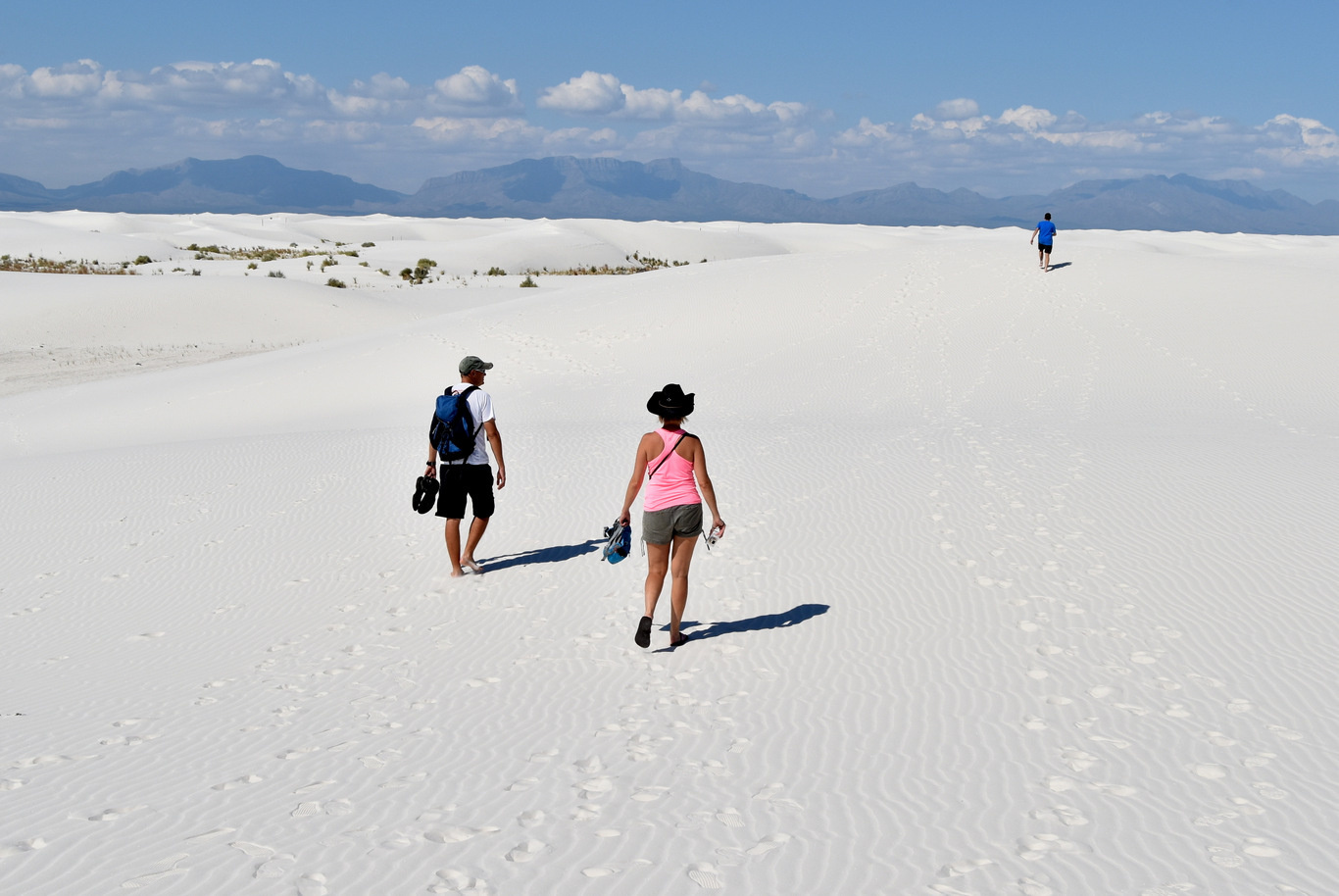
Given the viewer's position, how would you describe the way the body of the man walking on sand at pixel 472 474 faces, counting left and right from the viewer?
facing away from the viewer and to the right of the viewer

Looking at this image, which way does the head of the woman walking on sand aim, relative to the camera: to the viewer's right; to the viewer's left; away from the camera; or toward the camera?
away from the camera

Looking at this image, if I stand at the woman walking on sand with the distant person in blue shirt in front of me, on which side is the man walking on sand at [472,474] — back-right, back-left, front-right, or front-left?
front-left

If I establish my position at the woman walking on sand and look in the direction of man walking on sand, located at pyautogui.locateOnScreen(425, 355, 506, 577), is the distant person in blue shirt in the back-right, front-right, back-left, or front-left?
front-right

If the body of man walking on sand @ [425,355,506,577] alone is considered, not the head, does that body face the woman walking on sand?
no

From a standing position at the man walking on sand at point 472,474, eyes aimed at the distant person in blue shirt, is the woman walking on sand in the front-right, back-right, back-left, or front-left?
back-right

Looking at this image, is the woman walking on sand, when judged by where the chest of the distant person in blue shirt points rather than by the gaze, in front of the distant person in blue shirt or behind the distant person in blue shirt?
behind

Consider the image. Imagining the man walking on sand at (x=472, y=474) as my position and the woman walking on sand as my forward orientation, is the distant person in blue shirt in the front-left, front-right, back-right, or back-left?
back-left

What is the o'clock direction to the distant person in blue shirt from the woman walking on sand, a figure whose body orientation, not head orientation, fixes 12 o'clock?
The distant person in blue shirt is roughly at 1 o'clock from the woman walking on sand.

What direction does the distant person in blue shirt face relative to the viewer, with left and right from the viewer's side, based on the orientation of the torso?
facing away from the viewer

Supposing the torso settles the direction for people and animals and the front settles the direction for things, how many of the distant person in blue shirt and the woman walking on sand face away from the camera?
2

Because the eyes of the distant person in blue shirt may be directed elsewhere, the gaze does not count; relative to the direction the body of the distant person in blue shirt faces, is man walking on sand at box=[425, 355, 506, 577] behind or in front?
behind

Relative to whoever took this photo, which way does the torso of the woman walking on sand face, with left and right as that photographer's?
facing away from the viewer

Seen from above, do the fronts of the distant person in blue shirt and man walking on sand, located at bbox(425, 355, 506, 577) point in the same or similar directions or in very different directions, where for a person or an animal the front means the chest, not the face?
same or similar directions

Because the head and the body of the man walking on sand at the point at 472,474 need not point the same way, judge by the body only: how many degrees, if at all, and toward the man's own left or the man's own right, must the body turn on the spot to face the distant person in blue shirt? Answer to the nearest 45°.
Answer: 0° — they already face them

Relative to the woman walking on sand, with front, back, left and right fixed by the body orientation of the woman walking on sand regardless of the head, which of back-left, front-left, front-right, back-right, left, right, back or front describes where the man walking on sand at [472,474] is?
front-left
